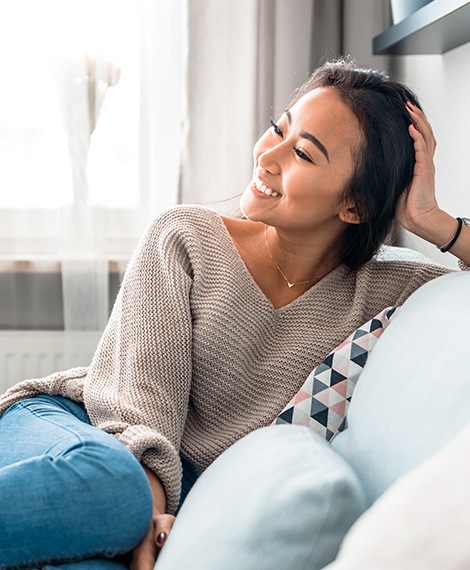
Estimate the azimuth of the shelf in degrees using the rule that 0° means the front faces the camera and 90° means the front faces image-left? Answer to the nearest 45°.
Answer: approximately 90°

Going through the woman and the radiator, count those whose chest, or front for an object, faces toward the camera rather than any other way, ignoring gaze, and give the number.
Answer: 2

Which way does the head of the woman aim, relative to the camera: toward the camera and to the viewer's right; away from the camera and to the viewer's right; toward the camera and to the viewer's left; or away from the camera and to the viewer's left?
toward the camera and to the viewer's left

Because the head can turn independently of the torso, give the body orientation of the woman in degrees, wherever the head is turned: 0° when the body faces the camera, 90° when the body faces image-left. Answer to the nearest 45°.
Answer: approximately 0°

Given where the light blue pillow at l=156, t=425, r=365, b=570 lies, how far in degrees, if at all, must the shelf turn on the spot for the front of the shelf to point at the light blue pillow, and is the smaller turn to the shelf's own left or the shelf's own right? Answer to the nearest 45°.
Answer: approximately 90° to the shelf's own left

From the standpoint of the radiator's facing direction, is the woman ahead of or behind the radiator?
ahead

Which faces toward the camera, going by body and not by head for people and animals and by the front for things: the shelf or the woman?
the woman

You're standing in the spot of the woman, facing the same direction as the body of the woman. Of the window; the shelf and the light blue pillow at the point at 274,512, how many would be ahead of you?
1

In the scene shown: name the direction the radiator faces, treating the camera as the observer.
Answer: facing the viewer
